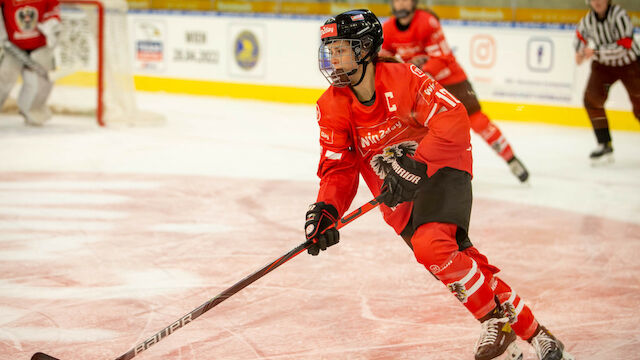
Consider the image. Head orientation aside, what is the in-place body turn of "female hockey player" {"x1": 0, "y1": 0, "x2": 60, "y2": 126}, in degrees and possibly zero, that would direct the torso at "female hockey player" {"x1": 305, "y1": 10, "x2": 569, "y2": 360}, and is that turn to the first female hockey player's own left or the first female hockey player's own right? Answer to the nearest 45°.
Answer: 0° — they already face them

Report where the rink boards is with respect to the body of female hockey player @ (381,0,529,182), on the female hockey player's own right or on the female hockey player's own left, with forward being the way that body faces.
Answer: on the female hockey player's own right

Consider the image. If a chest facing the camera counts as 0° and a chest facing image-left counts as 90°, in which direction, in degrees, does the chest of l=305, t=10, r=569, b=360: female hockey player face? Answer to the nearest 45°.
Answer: approximately 45°

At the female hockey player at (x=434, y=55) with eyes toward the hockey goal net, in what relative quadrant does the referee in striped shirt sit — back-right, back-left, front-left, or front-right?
back-right

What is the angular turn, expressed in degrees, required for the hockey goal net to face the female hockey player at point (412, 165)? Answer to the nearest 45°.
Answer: approximately 45° to its left

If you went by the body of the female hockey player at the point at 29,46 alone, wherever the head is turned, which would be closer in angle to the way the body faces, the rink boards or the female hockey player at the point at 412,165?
the female hockey player
